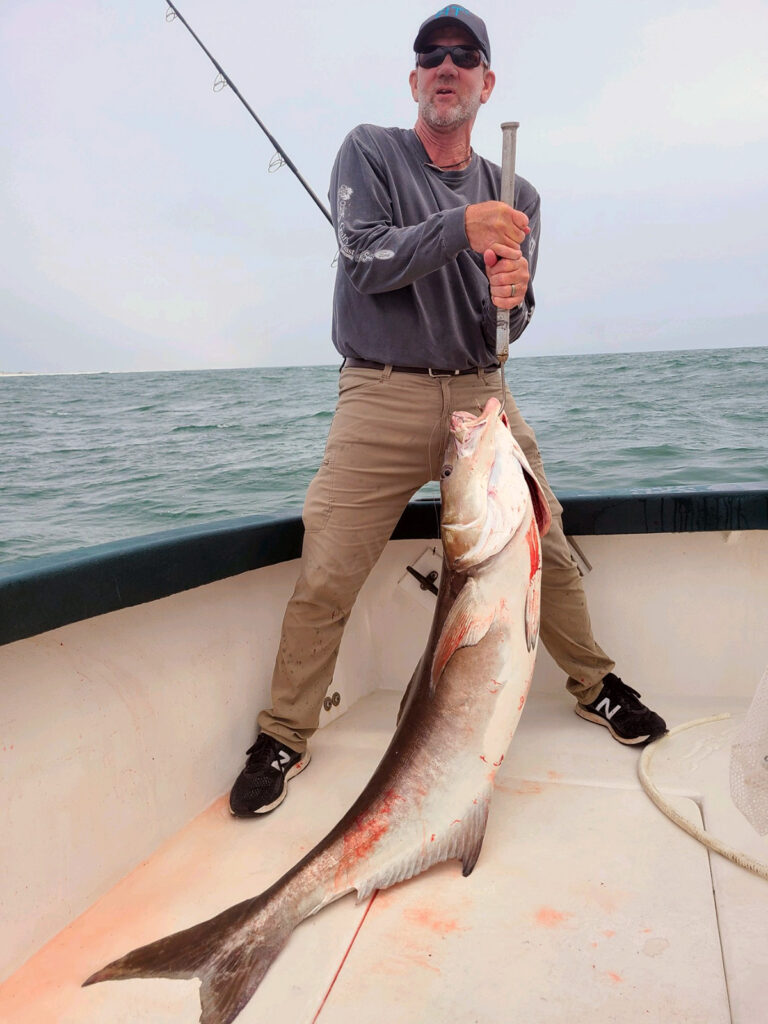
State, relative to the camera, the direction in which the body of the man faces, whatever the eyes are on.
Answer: toward the camera
